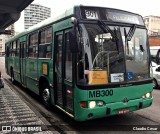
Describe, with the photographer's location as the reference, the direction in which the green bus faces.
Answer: facing the viewer and to the right of the viewer
